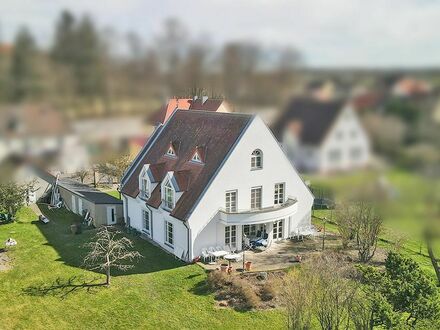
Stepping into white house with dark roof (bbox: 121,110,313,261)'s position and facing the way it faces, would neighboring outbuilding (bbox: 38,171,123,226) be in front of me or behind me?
behind

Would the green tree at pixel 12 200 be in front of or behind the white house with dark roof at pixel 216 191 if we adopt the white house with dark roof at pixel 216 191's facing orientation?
behind

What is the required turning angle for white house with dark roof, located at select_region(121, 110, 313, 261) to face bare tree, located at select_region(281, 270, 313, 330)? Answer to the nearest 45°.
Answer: approximately 45° to its right

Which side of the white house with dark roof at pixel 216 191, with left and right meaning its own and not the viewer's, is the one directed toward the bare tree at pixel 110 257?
right

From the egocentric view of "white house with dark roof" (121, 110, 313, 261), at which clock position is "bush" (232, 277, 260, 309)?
The bush is roughly at 1 o'clock from the white house with dark roof.

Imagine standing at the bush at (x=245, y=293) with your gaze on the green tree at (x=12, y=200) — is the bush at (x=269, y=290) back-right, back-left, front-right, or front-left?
back-right

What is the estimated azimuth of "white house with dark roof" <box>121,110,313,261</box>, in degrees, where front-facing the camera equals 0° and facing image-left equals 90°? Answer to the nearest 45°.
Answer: approximately 315°

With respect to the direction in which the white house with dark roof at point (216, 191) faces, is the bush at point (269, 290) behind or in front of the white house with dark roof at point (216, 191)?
in front

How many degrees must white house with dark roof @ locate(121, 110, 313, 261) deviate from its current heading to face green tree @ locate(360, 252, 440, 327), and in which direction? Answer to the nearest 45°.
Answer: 0° — it already faces it
